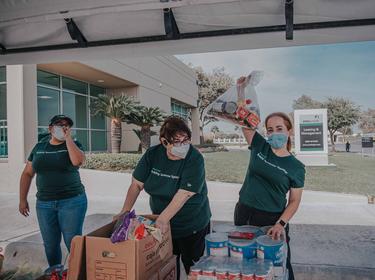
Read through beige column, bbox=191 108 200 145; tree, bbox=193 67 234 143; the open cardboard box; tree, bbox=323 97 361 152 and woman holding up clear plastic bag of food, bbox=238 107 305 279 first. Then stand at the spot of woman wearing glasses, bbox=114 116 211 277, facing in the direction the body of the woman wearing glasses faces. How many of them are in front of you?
1

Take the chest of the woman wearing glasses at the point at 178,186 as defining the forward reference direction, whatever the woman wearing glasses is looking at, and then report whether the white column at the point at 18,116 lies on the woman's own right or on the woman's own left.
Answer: on the woman's own right

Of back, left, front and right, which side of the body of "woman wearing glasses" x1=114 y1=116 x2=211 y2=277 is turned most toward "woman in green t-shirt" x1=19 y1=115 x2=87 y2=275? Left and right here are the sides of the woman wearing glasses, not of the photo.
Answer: right

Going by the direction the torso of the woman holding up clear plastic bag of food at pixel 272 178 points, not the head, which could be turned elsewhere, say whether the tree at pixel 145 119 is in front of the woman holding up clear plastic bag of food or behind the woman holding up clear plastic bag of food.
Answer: behind

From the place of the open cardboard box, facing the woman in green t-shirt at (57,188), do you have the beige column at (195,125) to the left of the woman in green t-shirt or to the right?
right

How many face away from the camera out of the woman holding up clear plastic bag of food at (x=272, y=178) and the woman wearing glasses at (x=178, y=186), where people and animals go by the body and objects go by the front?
0

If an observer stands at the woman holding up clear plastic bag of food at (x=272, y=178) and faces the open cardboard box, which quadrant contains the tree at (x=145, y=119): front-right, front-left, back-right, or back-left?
back-right

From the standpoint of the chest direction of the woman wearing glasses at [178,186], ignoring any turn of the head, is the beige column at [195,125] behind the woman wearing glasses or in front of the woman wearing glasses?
behind

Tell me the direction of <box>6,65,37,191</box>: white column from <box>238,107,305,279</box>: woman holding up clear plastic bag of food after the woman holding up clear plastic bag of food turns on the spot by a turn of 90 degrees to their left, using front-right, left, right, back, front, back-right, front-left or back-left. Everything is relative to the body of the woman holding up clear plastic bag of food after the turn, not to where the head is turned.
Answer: back-left

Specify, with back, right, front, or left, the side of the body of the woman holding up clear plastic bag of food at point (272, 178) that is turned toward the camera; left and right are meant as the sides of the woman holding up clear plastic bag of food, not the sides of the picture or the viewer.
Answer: front

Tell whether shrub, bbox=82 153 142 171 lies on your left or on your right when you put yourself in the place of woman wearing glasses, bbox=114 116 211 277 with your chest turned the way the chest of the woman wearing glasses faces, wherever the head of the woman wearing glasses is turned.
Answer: on your right

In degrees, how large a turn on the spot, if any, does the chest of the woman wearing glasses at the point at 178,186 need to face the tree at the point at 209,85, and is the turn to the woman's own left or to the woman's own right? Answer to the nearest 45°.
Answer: approximately 135° to the woman's own right

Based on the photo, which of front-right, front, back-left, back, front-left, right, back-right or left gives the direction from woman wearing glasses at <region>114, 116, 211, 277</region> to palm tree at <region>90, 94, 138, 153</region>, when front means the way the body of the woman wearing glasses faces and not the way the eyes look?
back-right

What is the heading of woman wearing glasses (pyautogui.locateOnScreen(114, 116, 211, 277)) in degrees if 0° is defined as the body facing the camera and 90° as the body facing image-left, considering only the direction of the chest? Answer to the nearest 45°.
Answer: approximately 45°
